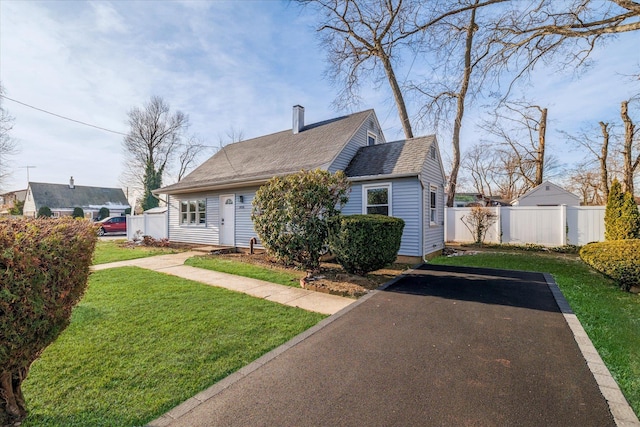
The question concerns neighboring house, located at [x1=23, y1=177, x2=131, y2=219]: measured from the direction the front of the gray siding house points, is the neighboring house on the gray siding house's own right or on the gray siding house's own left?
on the gray siding house's own right

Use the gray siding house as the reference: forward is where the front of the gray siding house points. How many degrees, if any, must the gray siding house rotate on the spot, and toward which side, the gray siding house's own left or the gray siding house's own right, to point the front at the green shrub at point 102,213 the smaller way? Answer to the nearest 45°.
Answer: approximately 90° to the gray siding house's own right

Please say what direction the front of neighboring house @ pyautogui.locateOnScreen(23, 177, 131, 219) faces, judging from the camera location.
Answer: facing the viewer

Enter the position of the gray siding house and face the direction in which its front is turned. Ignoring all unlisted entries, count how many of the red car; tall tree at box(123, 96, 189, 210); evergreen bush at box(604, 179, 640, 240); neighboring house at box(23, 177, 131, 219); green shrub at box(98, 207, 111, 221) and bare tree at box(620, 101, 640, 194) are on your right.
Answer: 4

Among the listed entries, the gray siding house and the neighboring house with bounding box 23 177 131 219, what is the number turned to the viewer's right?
0

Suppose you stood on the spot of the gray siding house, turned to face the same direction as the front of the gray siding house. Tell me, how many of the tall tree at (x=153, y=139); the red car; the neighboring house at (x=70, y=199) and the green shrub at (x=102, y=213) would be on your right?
4

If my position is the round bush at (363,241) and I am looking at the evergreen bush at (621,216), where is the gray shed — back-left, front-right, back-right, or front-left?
front-left

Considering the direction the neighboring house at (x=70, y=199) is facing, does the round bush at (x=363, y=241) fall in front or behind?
in front

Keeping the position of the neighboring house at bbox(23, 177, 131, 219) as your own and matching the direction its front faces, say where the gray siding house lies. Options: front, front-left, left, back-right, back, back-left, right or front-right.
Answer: front

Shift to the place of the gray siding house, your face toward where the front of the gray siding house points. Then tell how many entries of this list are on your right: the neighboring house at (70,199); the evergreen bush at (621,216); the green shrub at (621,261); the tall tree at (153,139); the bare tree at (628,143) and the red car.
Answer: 3

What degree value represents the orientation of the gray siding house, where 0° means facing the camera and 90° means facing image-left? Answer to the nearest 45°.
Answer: approximately 45°

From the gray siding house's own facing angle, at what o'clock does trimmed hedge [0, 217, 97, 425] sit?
The trimmed hedge is roughly at 11 o'clock from the gray siding house.

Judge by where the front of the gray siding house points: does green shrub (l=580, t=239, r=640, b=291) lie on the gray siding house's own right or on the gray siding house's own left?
on the gray siding house's own left
